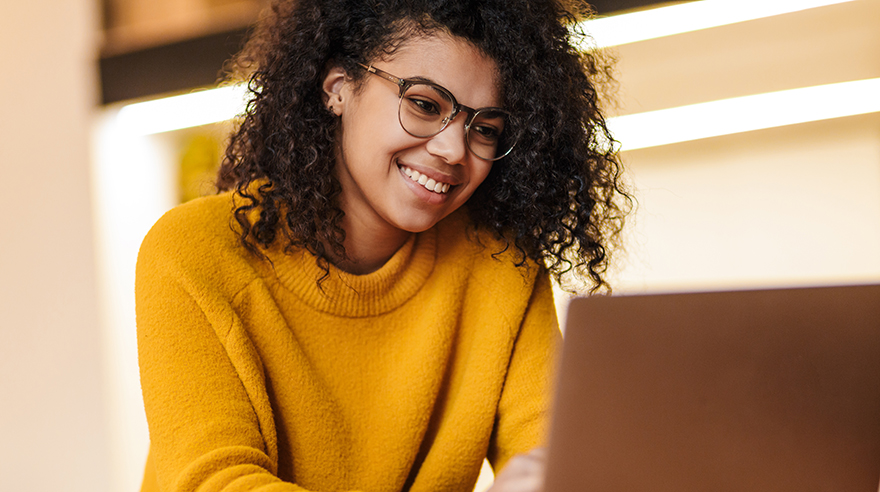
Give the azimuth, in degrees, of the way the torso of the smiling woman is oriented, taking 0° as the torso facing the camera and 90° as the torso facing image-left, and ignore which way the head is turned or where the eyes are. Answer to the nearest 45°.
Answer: approximately 315°

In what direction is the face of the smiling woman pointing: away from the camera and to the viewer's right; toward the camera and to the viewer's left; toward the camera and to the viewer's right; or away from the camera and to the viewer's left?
toward the camera and to the viewer's right
